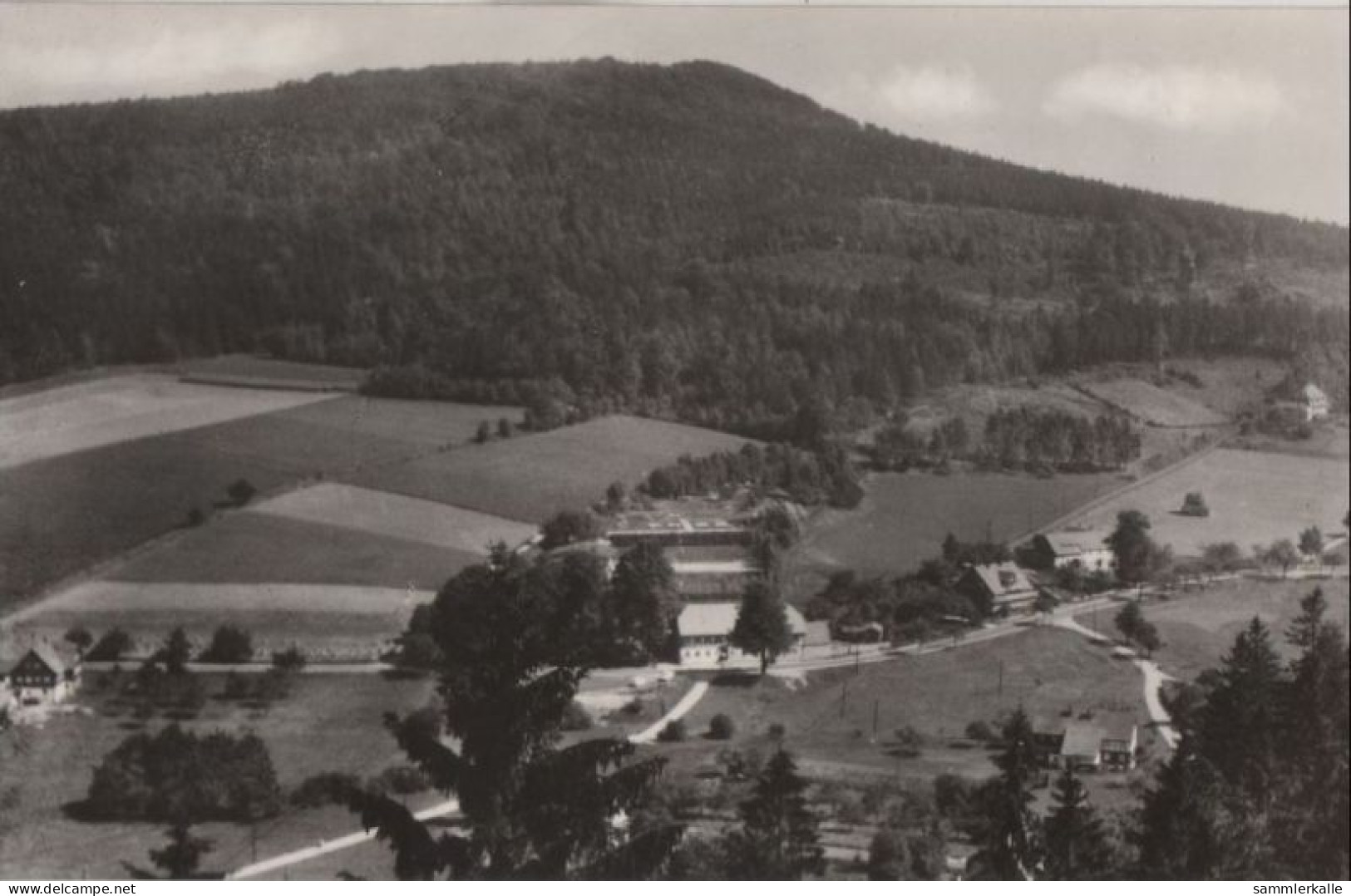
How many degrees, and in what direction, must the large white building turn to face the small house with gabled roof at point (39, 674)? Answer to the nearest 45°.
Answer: approximately 90° to its right

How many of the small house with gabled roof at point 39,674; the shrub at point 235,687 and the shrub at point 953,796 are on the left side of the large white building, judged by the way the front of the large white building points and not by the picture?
1

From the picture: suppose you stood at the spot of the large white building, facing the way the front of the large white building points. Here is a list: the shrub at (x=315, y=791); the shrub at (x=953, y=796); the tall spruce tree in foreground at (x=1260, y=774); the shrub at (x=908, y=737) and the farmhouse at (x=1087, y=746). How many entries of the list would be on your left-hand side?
4

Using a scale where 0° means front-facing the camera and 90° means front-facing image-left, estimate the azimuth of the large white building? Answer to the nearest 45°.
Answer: approximately 0°

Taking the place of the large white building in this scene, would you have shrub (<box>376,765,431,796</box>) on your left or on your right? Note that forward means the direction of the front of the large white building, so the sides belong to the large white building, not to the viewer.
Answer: on your right

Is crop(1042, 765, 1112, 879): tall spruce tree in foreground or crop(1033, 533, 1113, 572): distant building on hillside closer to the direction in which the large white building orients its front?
the tall spruce tree in foreground

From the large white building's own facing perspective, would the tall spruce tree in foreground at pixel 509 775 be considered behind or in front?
in front

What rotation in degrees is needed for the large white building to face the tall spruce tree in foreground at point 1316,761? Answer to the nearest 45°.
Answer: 0° — it already faces it

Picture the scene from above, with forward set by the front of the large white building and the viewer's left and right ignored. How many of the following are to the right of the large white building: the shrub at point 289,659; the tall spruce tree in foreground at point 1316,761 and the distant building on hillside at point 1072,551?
1

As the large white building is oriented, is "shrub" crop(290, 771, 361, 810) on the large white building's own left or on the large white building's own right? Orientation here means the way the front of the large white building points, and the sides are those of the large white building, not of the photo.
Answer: on the large white building's own right
